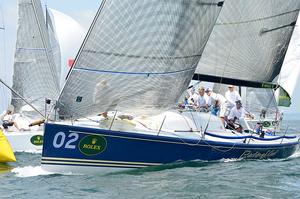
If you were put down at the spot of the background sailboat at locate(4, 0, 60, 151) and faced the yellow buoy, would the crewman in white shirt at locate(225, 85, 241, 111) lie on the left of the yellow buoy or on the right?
left

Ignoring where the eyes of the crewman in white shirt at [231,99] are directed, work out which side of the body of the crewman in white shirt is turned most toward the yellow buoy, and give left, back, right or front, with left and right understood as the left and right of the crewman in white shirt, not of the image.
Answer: front

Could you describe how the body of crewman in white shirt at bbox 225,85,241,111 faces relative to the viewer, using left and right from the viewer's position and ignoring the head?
facing the viewer and to the left of the viewer

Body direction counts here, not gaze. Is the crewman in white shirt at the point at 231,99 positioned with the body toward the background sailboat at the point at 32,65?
no

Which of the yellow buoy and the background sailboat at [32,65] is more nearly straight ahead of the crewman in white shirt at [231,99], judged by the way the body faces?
the yellow buoy
